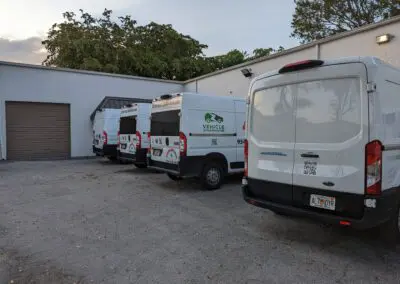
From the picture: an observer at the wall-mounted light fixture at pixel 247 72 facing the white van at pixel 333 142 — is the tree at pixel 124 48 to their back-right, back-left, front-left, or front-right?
back-right

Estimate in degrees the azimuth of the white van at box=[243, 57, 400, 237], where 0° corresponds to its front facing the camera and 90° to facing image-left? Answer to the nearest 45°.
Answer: approximately 225°

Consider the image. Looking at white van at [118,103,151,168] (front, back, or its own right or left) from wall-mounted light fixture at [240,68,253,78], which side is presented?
front

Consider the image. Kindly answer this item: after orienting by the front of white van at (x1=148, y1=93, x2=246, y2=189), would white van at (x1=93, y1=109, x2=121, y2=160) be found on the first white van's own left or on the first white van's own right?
on the first white van's own left

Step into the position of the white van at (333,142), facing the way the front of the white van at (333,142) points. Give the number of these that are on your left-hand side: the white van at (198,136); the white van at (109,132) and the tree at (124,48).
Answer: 3

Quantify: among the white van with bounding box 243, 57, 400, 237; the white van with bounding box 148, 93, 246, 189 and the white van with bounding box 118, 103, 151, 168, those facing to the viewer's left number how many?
0

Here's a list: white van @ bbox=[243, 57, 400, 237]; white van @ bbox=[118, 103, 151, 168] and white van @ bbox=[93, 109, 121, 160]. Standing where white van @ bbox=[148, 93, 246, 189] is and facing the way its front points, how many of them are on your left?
2

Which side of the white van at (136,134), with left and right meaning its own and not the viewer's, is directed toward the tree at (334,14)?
front

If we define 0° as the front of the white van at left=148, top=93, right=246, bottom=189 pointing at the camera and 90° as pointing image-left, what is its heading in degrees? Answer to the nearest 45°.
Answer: approximately 225°

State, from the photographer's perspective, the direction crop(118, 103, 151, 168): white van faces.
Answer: facing away from the viewer and to the right of the viewer

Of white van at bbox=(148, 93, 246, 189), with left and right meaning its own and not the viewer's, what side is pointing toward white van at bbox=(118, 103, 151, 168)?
left

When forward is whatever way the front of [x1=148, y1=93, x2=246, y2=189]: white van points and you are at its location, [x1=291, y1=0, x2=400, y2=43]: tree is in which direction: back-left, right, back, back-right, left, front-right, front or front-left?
front

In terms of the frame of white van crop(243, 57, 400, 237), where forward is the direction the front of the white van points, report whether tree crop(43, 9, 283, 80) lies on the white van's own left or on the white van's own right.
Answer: on the white van's own left

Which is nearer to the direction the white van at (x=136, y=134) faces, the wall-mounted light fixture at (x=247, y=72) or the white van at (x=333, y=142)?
the wall-mounted light fixture
